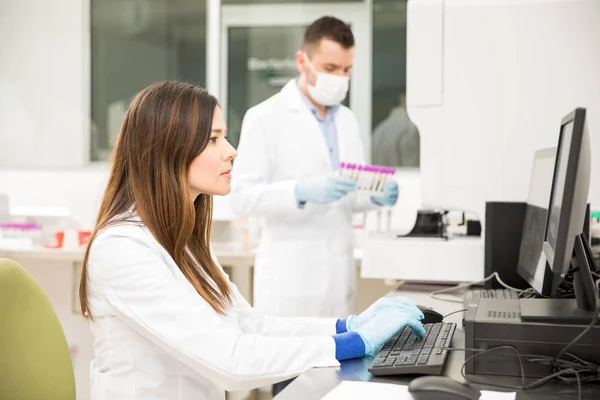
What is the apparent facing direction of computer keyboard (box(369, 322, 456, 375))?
to the viewer's left

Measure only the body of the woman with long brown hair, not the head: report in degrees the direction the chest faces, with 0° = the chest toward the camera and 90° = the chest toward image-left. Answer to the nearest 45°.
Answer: approximately 270°

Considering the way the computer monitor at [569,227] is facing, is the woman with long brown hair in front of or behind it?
in front

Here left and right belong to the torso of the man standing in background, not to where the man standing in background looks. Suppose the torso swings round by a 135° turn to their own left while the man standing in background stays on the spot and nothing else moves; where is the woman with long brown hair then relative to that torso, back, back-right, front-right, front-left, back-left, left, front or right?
back

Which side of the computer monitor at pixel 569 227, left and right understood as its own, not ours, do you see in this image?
left

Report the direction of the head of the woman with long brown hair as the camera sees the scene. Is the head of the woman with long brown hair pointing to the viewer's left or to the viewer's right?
to the viewer's right

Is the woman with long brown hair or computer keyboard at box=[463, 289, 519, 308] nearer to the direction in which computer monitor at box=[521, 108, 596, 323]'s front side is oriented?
the woman with long brown hair

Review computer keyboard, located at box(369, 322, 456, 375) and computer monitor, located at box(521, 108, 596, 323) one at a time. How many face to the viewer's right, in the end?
0

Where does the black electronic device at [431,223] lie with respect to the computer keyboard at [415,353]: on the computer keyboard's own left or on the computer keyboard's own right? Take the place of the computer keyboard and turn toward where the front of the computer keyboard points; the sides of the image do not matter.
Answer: on the computer keyboard's own right
